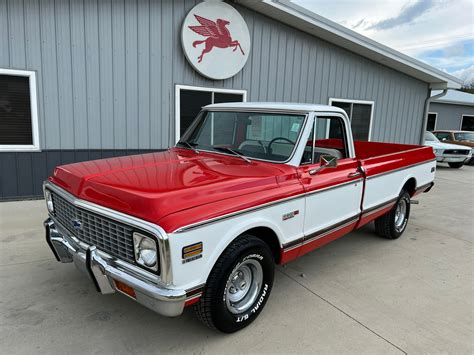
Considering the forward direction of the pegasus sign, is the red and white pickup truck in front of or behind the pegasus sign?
in front

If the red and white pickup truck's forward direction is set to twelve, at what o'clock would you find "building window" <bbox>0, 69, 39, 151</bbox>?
The building window is roughly at 3 o'clock from the red and white pickup truck.

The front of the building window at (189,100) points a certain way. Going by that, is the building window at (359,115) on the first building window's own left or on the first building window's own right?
on the first building window's own left

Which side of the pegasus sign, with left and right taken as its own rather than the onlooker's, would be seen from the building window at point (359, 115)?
left

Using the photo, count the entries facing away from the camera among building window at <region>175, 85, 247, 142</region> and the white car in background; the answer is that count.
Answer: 0

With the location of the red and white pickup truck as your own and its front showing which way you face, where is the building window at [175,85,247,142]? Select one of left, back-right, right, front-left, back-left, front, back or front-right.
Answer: back-right

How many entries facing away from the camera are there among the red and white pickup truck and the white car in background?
0

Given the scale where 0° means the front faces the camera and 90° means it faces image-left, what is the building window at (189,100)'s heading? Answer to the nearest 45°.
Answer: approximately 315°

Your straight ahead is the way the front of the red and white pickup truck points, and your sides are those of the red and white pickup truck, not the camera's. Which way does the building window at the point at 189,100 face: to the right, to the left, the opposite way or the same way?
to the left

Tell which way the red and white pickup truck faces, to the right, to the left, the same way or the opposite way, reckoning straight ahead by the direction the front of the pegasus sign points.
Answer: to the right

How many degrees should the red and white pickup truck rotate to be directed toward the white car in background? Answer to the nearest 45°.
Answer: approximately 180°
